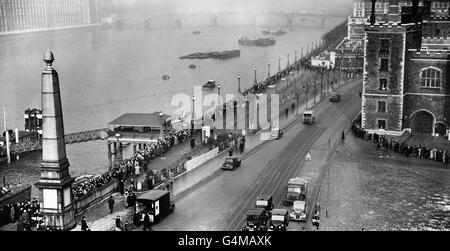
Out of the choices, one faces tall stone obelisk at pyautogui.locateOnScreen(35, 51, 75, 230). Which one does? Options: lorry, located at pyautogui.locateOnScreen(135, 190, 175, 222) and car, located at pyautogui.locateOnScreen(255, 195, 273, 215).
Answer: the car

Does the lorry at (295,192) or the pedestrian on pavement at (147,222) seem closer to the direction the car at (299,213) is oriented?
the pedestrian on pavement

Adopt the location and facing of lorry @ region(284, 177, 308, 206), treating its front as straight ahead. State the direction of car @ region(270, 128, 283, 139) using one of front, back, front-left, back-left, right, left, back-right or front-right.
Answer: back-right

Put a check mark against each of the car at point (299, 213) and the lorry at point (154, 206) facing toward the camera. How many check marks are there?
1

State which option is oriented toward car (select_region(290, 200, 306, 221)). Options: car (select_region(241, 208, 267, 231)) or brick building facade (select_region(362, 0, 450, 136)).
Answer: the brick building facade

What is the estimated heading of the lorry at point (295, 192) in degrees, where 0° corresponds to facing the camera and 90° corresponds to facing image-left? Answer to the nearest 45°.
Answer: approximately 45°
